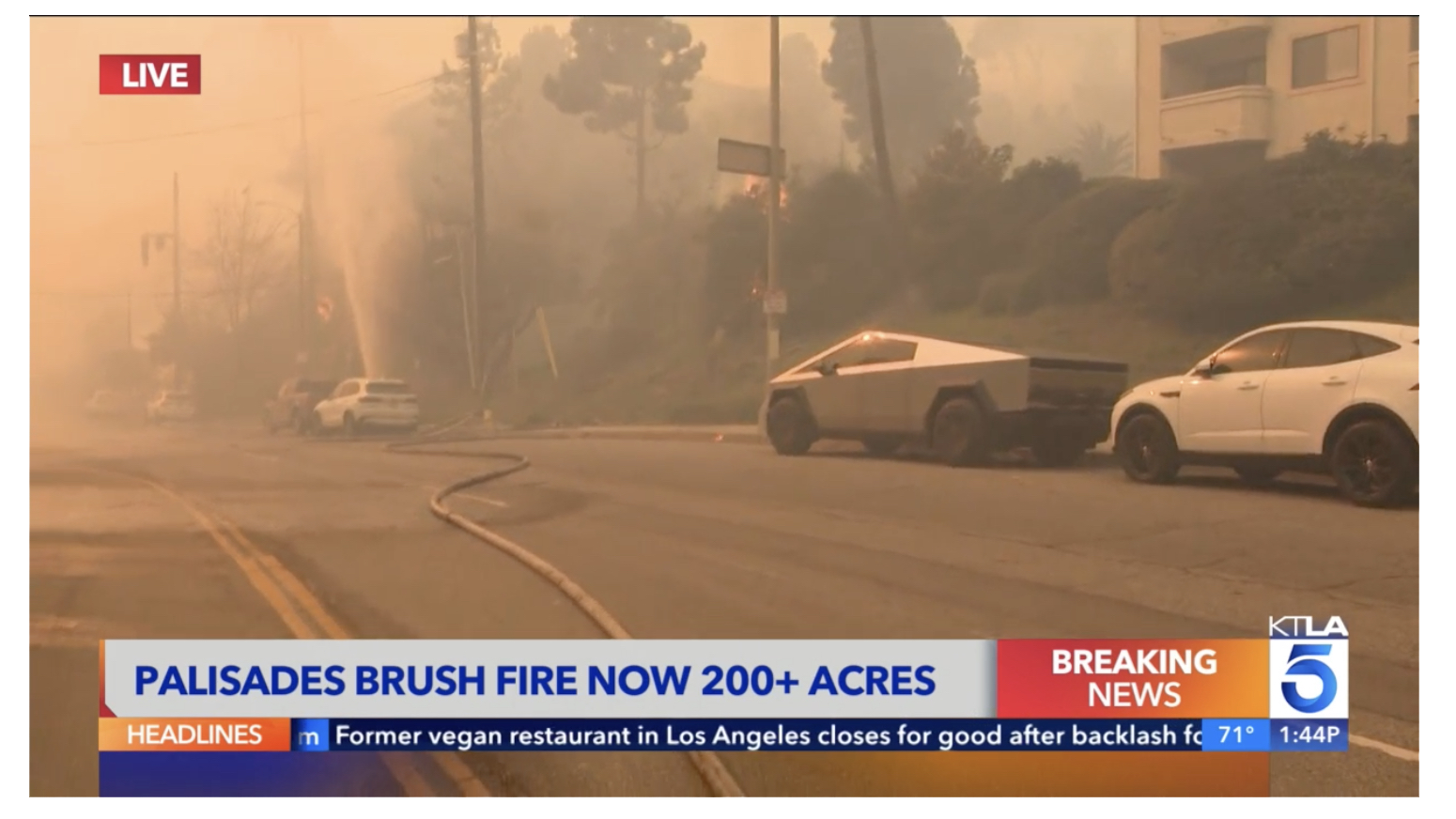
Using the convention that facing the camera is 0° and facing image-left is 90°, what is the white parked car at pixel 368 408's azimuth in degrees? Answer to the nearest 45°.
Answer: approximately 135°

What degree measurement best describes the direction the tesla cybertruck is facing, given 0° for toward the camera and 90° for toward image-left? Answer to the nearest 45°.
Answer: approximately 135°

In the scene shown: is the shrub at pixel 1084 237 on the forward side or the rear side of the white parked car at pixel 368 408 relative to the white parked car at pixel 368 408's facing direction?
on the rear side

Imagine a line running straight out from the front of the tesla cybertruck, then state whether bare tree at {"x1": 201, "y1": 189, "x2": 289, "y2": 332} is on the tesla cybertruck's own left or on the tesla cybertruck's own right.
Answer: on the tesla cybertruck's own right

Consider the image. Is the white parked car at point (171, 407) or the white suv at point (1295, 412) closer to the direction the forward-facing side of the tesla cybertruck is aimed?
the white parked car

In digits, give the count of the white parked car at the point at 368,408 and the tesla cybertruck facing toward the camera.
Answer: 0

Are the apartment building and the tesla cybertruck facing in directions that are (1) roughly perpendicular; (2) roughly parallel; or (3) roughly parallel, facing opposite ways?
roughly perpendicular

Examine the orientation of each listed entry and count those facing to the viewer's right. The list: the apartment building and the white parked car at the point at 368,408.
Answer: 0

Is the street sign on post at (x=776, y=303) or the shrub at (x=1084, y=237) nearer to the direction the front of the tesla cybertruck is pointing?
the street sign on post

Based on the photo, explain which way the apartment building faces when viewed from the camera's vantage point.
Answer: facing the viewer and to the left of the viewer
